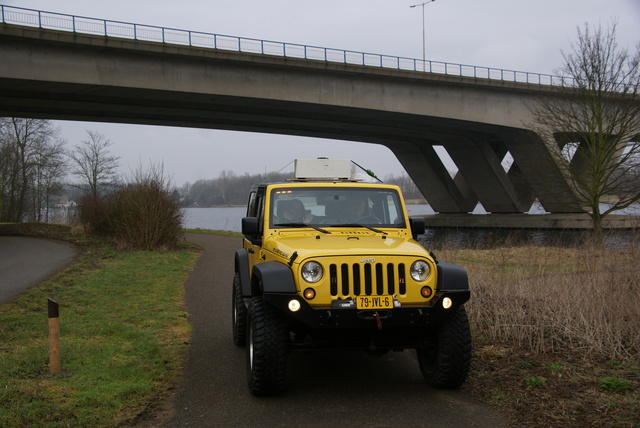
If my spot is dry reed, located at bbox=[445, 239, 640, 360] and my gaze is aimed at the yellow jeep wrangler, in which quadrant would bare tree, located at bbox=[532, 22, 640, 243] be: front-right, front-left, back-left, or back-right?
back-right

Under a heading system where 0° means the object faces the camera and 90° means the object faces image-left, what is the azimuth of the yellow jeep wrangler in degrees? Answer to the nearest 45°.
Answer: approximately 0°

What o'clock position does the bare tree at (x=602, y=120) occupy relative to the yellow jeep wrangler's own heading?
The bare tree is roughly at 7 o'clock from the yellow jeep wrangler.

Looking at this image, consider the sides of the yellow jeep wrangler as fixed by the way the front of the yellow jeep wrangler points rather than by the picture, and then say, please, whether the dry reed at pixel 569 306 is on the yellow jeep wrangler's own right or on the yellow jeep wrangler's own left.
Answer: on the yellow jeep wrangler's own left

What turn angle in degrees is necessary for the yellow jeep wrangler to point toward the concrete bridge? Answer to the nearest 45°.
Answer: approximately 180°

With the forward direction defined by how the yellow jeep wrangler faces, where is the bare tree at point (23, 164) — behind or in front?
behind

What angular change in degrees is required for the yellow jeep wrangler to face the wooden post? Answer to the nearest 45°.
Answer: approximately 90° to its right

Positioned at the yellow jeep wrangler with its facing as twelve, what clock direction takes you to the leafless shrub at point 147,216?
The leafless shrub is roughly at 5 o'clock from the yellow jeep wrangler.
